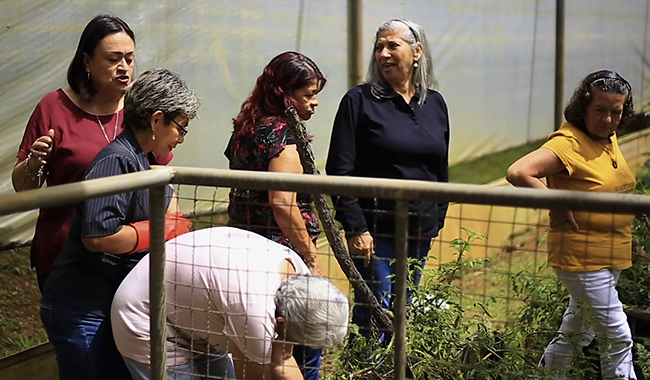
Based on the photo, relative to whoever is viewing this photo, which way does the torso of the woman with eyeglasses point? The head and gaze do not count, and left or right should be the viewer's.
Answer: facing to the right of the viewer

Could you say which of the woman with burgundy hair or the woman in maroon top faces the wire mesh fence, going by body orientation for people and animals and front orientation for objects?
the woman in maroon top

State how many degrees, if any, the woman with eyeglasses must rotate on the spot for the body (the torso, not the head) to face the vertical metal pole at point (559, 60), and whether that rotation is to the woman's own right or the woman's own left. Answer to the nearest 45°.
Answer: approximately 45° to the woman's own left

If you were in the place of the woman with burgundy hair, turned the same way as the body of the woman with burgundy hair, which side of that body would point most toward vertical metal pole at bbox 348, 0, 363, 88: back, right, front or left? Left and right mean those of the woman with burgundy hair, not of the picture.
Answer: left

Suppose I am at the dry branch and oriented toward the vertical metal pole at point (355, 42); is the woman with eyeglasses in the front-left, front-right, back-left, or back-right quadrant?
back-left

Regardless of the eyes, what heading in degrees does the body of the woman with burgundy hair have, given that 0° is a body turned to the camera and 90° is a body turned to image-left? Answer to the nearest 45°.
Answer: approximately 270°

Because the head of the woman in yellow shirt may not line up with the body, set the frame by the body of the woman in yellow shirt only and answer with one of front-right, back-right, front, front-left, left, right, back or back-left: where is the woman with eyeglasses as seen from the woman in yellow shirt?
right
